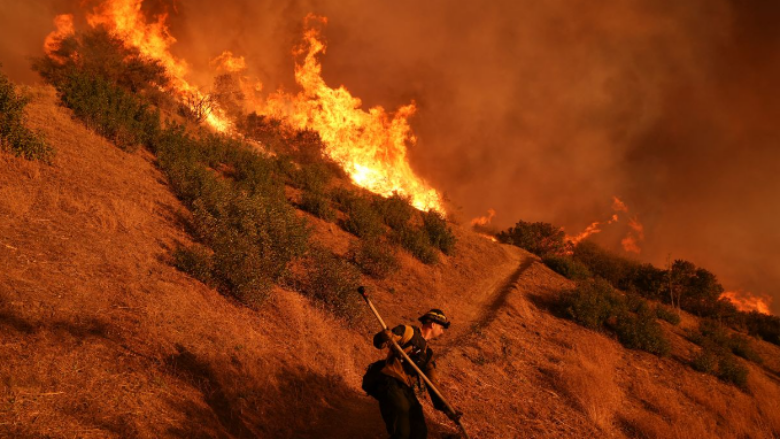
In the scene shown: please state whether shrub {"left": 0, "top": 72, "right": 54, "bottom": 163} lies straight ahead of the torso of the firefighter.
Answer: no

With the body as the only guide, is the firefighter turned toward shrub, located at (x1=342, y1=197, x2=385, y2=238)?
no

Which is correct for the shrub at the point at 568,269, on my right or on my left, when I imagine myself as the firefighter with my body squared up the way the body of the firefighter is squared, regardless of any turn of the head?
on my left

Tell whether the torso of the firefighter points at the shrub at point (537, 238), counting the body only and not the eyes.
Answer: no

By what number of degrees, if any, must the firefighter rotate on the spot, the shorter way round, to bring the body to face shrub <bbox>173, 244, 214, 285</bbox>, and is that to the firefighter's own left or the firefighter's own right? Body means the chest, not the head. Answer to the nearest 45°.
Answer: approximately 135° to the firefighter's own left

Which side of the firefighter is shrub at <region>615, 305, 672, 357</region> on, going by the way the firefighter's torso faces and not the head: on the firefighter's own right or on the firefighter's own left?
on the firefighter's own left

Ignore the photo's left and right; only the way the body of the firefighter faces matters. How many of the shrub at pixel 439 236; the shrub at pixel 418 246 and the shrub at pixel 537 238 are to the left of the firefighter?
3

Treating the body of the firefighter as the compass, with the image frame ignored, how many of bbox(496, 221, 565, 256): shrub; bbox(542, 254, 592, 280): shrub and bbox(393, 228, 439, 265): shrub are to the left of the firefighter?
3

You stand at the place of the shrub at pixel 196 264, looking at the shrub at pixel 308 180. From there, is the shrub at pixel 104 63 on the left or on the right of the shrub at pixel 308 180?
left

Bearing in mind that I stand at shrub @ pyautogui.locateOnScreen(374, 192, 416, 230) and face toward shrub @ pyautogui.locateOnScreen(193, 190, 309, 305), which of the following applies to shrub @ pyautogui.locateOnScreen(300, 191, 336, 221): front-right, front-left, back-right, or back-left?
front-right

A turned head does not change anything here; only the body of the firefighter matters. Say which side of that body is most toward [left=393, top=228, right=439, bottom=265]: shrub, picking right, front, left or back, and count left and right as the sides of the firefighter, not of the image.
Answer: left

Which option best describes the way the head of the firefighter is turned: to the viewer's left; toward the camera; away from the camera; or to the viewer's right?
to the viewer's right

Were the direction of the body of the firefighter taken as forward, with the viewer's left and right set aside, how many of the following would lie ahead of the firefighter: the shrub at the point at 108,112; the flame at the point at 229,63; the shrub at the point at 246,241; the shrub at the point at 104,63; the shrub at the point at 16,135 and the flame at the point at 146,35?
0

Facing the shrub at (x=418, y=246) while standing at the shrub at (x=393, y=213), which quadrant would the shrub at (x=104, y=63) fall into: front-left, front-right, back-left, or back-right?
back-right

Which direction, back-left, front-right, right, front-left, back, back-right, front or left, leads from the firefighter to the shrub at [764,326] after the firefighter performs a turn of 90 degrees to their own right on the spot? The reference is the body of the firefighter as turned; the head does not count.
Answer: back-left

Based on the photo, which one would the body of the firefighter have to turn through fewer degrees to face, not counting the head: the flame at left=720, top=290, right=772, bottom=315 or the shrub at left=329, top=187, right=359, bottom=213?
the flame

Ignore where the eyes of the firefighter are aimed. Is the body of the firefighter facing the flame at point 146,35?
no

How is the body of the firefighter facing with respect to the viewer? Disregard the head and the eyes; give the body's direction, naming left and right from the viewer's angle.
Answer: facing to the right of the viewer
